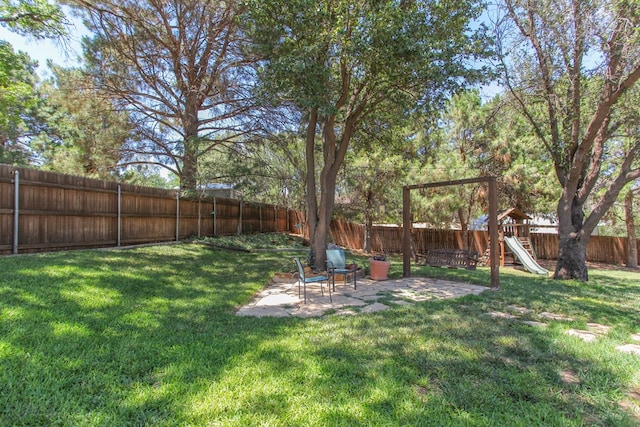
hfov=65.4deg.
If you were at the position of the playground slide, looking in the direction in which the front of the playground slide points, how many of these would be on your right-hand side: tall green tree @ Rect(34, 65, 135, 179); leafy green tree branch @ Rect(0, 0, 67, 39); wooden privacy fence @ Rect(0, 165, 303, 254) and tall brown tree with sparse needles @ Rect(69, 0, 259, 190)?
4

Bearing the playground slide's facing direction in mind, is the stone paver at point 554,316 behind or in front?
in front

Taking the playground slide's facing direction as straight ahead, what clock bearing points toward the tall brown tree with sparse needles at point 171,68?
The tall brown tree with sparse needles is roughly at 3 o'clock from the playground slide.

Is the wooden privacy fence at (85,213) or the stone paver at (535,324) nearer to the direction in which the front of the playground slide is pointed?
the stone paver

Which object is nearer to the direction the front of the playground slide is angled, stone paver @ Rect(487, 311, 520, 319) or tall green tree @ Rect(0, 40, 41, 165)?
the stone paver

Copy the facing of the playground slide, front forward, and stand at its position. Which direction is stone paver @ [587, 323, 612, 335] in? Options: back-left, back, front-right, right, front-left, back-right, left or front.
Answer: front-right

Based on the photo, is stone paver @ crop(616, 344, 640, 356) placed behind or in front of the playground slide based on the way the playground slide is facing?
in front

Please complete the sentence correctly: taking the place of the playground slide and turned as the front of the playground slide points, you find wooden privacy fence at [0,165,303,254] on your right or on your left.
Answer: on your right

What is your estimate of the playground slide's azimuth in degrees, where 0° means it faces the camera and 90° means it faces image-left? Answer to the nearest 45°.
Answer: approximately 315°

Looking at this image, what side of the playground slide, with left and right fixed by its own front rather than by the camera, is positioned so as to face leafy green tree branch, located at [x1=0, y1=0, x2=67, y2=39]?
right

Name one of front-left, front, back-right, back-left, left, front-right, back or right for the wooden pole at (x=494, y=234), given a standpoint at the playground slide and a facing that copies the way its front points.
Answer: front-right

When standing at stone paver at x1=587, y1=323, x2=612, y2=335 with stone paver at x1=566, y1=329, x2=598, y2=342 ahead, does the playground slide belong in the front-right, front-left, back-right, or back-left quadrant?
back-right

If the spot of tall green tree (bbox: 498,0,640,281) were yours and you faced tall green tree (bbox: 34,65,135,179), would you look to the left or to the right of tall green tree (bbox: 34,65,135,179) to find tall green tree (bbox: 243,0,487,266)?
left
